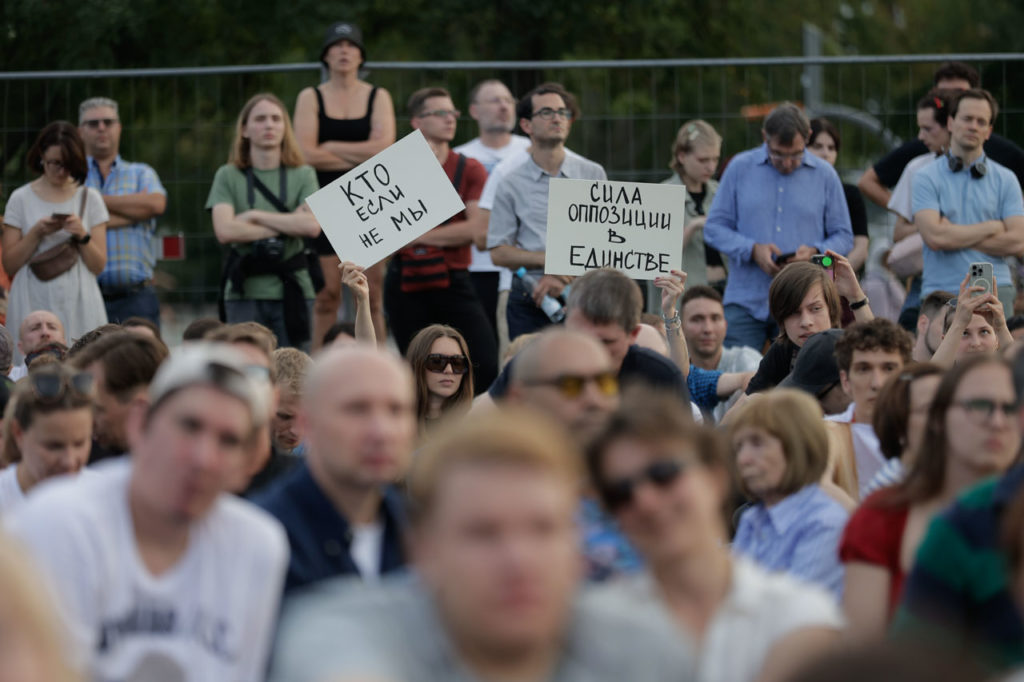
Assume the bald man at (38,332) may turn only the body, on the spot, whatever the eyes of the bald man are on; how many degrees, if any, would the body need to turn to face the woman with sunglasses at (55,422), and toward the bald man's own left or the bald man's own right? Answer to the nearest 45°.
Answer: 0° — they already face them

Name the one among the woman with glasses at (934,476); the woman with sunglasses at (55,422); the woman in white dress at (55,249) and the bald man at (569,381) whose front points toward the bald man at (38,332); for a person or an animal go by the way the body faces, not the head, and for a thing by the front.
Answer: the woman in white dress

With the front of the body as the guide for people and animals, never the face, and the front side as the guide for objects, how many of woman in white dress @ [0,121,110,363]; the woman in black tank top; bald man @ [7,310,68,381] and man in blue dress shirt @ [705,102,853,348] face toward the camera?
4

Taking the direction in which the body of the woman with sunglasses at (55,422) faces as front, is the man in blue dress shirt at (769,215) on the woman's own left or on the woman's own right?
on the woman's own left

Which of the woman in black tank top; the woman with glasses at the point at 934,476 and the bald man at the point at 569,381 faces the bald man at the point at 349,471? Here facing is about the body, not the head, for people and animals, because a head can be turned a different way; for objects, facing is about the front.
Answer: the woman in black tank top

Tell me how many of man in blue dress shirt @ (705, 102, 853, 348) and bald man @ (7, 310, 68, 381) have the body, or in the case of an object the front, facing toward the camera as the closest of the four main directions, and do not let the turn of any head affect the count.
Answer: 2

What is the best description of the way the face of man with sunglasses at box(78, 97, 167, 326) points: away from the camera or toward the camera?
toward the camera

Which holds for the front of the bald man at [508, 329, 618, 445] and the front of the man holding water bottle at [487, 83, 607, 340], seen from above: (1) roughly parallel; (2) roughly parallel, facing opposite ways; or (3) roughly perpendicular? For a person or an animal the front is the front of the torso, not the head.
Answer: roughly parallel

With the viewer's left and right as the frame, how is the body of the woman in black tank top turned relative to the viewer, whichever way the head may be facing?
facing the viewer

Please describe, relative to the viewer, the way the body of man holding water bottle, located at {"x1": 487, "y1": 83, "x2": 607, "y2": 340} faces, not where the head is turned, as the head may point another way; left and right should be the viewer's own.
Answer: facing the viewer and to the right of the viewer

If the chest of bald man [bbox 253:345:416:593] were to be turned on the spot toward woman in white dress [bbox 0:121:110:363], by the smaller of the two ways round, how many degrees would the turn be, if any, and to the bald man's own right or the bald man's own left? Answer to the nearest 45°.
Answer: approximately 135° to the bald man's own left

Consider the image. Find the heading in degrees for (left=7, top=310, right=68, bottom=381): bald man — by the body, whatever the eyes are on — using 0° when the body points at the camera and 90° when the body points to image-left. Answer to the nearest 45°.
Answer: approximately 0°

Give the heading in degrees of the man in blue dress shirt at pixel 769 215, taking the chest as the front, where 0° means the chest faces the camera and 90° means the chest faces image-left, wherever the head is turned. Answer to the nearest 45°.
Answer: approximately 0°

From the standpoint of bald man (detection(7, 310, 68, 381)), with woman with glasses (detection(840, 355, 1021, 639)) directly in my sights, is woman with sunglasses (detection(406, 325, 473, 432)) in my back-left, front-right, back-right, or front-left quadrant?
front-left

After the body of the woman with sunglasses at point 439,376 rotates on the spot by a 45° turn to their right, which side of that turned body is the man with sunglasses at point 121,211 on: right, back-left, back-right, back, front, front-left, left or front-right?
back-right
